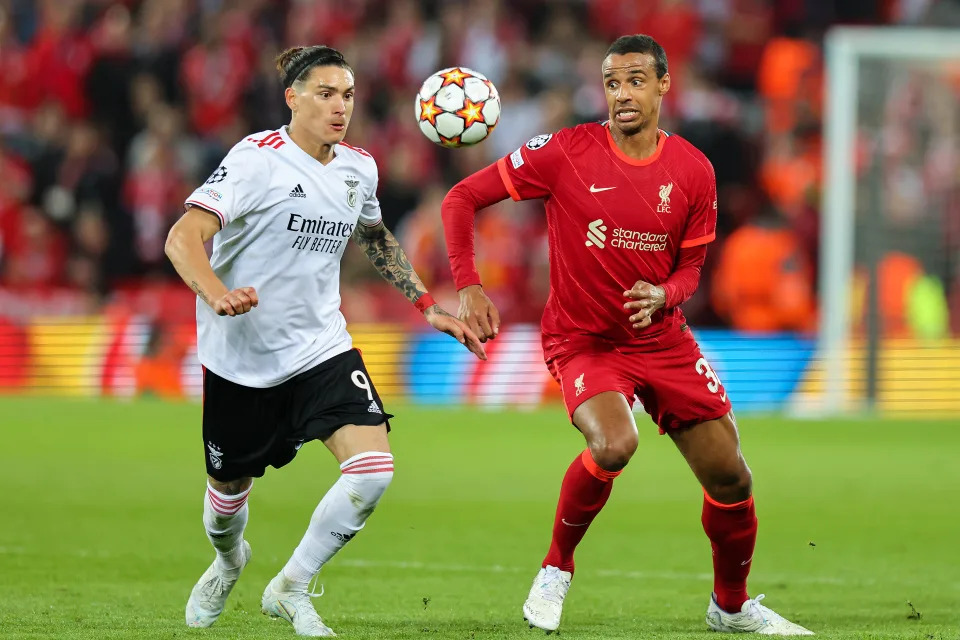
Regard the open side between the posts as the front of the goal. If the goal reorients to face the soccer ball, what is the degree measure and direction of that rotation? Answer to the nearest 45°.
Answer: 0° — it already faces it

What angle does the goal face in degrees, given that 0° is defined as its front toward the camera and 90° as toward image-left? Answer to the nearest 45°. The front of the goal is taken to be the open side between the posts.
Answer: approximately 0°
